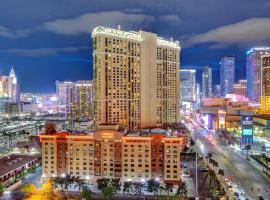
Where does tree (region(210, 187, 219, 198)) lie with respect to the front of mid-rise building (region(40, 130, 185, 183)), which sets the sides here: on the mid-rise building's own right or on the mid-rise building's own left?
on the mid-rise building's own left

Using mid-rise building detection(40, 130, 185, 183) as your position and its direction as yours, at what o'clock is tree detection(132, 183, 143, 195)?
The tree is roughly at 11 o'clock from the mid-rise building.

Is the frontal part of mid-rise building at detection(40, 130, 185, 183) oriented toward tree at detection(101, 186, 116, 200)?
yes

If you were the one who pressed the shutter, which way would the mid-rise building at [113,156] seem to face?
facing the viewer

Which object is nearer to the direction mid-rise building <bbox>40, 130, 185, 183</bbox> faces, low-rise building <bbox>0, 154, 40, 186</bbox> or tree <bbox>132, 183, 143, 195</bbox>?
the tree

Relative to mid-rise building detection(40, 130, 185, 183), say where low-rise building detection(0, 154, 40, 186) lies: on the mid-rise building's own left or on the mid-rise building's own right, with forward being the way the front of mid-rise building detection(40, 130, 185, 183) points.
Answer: on the mid-rise building's own right

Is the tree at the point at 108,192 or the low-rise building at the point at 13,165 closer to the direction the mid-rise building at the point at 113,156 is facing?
the tree

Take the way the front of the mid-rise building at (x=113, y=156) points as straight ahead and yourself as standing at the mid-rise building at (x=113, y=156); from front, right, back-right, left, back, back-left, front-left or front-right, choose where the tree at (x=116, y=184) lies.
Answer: front

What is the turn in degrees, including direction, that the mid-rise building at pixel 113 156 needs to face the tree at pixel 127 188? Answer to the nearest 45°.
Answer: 0° — it already faces it

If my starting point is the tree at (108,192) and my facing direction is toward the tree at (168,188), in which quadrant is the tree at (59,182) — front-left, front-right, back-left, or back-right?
back-left
